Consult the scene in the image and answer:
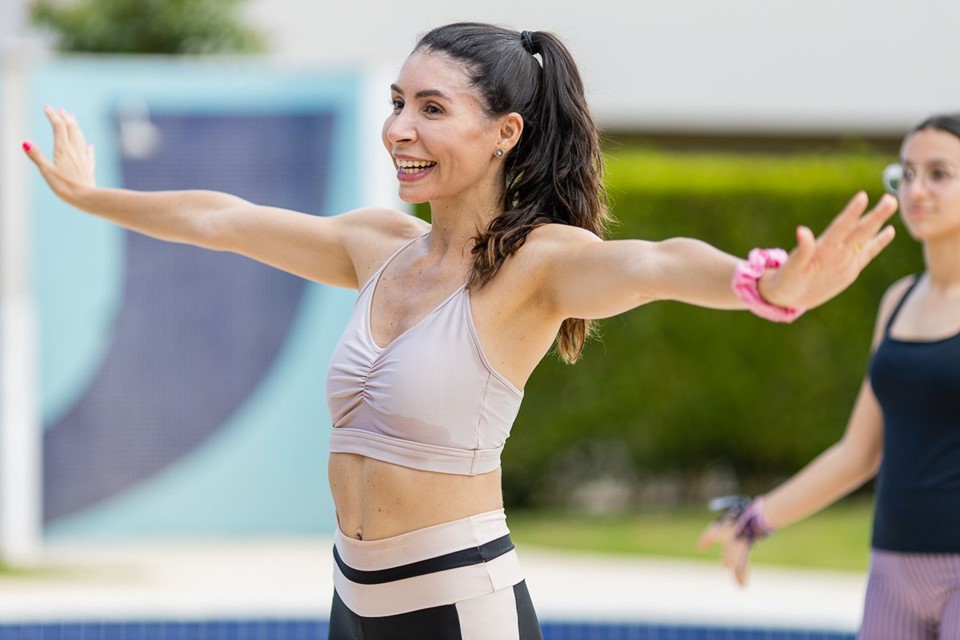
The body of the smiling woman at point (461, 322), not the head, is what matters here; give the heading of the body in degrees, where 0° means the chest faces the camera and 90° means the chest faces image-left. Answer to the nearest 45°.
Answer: approximately 45°

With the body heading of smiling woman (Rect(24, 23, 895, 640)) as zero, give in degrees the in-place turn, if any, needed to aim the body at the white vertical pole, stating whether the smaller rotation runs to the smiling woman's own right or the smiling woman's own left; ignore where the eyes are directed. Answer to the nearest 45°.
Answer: approximately 90° to the smiling woman's own right

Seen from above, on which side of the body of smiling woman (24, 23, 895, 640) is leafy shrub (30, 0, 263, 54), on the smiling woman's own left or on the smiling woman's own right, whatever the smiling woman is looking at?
on the smiling woman's own right

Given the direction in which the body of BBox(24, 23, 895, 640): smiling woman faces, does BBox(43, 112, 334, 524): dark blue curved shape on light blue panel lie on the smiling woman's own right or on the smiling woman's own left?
on the smiling woman's own right

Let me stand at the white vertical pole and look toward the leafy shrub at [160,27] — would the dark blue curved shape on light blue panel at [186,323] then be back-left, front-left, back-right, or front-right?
front-right

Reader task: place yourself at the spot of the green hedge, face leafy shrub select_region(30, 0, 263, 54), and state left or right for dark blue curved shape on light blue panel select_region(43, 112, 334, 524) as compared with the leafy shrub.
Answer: left
